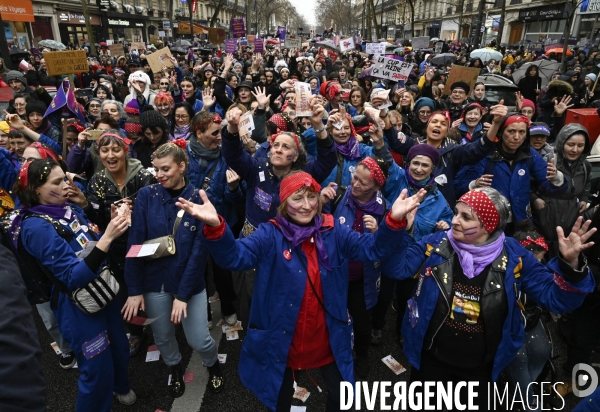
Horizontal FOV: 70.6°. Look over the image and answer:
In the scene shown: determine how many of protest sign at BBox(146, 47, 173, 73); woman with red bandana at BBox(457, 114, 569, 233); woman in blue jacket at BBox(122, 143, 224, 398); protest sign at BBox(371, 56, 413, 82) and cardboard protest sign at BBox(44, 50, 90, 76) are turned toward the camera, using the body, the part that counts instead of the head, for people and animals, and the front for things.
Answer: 5

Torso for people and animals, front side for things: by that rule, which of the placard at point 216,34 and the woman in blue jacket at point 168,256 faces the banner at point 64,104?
the placard at point 216,34

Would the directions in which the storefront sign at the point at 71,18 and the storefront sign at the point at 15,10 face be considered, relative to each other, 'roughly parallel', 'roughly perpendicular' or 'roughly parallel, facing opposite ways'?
roughly parallel

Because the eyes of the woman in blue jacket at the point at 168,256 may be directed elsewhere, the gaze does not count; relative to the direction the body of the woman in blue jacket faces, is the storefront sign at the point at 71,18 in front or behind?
behind

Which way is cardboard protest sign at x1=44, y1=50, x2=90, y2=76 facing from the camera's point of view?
toward the camera

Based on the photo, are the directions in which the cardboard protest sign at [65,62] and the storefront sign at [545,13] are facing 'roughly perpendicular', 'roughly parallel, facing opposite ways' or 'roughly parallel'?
roughly perpendicular

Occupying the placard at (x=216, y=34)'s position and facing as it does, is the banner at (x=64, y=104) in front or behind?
in front

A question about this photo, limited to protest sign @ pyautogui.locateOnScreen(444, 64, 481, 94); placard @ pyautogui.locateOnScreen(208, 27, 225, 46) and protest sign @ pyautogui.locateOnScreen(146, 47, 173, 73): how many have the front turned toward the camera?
3

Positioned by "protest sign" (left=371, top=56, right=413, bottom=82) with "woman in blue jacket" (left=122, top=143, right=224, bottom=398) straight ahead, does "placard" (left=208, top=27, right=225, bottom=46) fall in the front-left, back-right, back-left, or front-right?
back-right

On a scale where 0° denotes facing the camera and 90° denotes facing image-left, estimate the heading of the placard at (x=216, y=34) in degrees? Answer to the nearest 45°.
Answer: approximately 0°

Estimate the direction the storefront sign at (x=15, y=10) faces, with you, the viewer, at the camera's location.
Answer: facing the viewer and to the right of the viewer

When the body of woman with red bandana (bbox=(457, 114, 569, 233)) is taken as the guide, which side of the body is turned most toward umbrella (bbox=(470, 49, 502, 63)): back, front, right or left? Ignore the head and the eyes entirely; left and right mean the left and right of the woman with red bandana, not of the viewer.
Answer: back

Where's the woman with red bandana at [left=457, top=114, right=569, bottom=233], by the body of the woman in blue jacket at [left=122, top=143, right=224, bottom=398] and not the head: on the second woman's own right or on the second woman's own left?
on the second woman's own left

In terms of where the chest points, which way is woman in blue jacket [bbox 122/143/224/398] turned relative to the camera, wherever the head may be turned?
toward the camera

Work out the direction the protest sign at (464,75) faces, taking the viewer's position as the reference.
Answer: facing the viewer

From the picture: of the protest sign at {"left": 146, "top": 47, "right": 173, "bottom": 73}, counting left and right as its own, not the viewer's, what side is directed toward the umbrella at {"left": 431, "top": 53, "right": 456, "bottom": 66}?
left

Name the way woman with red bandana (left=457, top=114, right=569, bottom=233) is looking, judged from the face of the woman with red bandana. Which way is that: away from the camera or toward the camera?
toward the camera

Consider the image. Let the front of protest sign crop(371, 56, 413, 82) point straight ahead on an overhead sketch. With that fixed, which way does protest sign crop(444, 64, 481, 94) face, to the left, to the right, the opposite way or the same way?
the same way

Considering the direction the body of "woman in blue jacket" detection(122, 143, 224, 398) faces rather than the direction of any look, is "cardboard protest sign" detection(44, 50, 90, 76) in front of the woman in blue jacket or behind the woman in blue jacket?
behind

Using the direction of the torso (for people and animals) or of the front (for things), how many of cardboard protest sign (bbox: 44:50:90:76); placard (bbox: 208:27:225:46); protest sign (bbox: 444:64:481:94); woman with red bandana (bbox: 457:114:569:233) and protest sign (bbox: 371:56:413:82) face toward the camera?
5

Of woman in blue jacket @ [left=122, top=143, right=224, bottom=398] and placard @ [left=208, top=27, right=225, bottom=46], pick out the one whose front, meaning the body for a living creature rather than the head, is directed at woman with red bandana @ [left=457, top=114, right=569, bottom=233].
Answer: the placard

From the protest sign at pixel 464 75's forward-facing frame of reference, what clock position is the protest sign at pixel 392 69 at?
the protest sign at pixel 392 69 is roughly at 2 o'clock from the protest sign at pixel 464 75.

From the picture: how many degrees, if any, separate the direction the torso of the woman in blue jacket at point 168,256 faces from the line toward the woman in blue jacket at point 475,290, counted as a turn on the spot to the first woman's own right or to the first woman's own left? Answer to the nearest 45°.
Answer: approximately 45° to the first woman's own left
